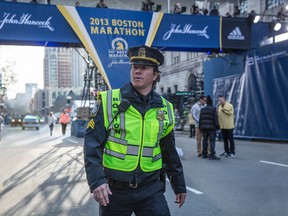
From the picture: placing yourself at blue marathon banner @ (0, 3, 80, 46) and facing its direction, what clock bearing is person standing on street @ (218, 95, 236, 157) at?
The person standing on street is roughly at 10 o'clock from the blue marathon banner.

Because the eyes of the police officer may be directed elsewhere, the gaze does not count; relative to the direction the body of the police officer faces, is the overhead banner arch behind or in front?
behind

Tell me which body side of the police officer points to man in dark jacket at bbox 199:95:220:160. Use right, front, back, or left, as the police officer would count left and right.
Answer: back

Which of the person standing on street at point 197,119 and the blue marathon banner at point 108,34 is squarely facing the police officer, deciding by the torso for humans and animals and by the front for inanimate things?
the blue marathon banner

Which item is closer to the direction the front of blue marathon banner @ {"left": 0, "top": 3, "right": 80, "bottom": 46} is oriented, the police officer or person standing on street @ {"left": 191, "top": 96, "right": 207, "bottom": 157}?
the police officer

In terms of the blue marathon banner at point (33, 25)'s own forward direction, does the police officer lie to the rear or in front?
in front

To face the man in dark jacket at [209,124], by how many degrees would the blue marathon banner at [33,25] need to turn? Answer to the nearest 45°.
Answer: approximately 45° to its left

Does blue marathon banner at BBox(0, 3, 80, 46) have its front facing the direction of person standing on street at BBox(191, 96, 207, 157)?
no

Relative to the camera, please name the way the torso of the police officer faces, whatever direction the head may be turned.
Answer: toward the camera

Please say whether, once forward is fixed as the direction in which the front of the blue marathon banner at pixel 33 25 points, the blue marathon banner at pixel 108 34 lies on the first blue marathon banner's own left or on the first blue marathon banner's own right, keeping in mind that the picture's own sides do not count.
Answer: on the first blue marathon banner's own left

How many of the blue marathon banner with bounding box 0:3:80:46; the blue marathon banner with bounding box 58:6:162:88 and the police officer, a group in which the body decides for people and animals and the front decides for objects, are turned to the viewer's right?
0
